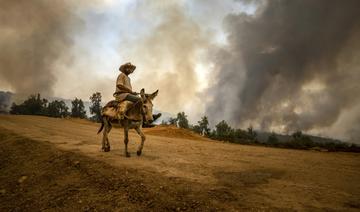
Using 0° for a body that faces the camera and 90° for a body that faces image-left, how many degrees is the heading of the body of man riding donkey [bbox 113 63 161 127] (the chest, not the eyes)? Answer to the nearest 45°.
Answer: approximately 270°

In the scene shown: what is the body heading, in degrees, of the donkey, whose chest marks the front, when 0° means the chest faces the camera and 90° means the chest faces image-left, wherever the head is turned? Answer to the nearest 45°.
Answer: approximately 315°
